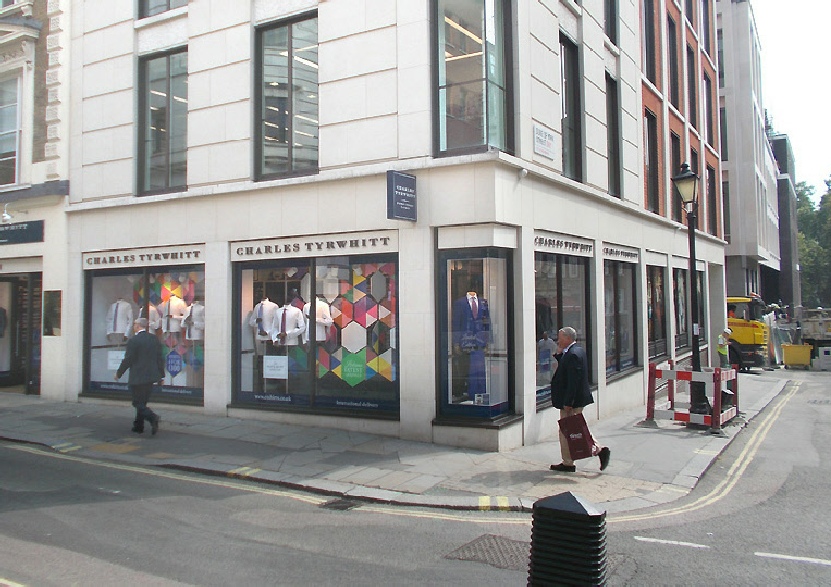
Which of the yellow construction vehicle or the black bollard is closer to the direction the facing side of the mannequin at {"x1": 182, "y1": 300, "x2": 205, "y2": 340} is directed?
the black bollard

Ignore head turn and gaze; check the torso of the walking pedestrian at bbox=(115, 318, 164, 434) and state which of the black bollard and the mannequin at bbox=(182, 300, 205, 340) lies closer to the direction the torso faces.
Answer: the mannequin

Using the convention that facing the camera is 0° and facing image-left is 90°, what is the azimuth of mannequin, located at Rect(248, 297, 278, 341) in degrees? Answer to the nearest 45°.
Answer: approximately 45°

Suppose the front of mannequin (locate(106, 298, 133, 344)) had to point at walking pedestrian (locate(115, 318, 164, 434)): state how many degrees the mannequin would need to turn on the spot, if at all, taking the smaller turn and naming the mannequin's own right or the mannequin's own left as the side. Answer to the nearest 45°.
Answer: approximately 45° to the mannequin's own left

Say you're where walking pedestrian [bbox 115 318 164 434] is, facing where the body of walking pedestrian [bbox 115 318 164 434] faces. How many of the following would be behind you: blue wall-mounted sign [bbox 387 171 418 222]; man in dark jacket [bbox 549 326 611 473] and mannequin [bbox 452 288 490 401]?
3

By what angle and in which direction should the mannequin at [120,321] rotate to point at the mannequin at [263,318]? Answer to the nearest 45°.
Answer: approximately 90° to its left

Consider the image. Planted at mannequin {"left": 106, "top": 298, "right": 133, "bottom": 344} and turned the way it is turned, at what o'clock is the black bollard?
The black bollard is roughly at 10 o'clock from the mannequin.

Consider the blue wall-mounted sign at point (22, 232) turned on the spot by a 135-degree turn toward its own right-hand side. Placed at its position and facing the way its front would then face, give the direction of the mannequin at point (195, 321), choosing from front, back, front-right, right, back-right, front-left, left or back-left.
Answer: back-right
